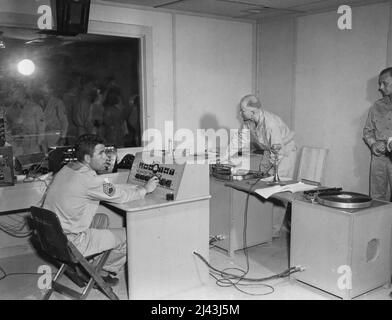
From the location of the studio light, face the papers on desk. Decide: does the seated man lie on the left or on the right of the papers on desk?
right

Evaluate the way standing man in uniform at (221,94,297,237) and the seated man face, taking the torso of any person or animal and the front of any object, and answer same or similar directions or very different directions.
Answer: very different directions

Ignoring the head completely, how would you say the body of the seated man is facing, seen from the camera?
to the viewer's right

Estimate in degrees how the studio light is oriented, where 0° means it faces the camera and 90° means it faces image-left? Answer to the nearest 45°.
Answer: approximately 0°

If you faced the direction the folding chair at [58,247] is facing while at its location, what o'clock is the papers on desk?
The papers on desk is roughly at 1 o'clock from the folding chair.

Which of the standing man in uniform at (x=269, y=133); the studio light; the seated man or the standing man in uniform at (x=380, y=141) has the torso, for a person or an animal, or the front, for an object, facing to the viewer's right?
the seated man

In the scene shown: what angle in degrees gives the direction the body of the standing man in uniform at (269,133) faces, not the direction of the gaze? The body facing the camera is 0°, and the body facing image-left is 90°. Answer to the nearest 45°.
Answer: approximately 45°

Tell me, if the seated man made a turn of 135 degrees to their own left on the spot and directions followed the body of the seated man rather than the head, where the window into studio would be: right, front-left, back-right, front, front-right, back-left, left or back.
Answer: front-right

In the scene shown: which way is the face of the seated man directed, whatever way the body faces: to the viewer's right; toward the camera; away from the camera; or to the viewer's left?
to the viewer's right

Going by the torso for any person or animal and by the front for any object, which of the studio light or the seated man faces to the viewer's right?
the seated man

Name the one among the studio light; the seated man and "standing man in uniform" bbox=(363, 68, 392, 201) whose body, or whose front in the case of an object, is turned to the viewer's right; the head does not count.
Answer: the seated man

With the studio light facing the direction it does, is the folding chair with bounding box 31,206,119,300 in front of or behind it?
in front
